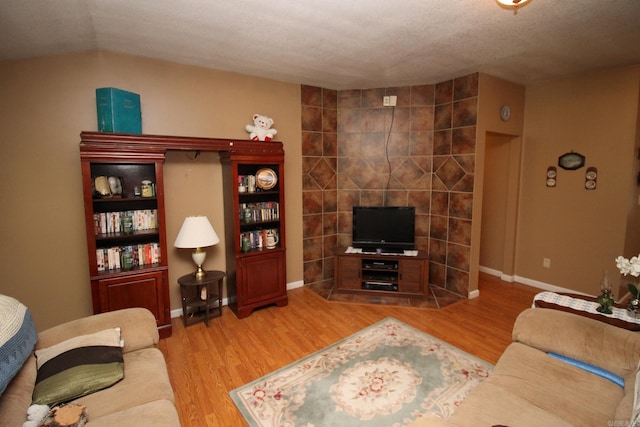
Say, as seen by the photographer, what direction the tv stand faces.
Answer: facing the viewer

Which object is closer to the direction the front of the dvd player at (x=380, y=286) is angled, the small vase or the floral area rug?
the floral area rug

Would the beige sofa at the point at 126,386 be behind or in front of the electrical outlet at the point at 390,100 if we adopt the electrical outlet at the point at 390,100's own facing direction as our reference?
in front

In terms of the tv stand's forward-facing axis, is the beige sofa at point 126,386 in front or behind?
in front

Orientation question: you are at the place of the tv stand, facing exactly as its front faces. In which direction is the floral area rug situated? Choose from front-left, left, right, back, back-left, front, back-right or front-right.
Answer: front

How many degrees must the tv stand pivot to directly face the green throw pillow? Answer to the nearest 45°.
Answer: approximately 45° to its right

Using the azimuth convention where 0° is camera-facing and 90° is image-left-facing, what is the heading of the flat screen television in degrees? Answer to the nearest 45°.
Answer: approximately 0°

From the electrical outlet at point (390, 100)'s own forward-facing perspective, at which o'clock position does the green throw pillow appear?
The green throw pillow is roughly at 1 o'clock from the electrical outlet.

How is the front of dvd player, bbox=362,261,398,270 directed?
toward the camera

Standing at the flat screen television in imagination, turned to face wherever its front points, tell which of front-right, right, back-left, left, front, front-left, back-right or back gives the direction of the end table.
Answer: front-right
